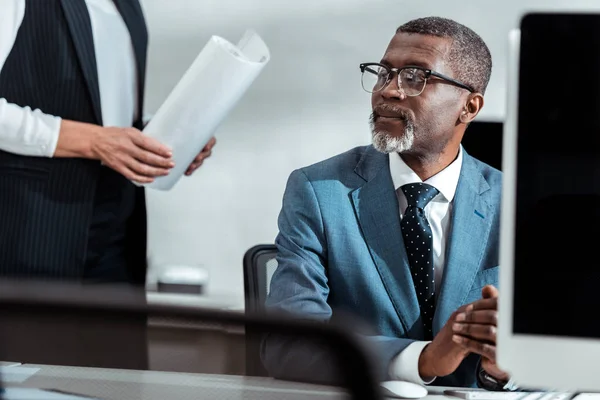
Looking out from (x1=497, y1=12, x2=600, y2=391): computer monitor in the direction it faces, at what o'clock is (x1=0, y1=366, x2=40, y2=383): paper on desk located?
The paper on desk is roughly at 2 o'clock from the computer monitor.

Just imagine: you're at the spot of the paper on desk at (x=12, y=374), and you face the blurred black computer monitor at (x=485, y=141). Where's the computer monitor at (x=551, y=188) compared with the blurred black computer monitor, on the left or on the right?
right

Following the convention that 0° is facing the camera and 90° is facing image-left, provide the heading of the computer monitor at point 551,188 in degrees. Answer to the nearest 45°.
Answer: approximately 0°

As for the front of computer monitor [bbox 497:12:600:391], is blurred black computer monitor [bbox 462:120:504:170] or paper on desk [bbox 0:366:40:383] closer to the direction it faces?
the paper on desk
